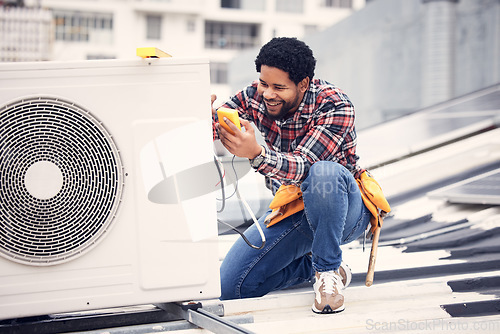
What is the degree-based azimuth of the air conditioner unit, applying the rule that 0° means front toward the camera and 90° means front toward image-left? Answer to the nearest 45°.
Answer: approximately 0°
